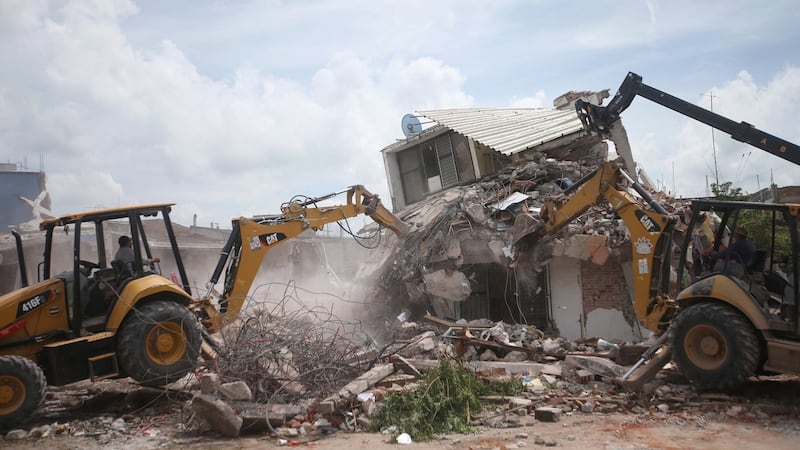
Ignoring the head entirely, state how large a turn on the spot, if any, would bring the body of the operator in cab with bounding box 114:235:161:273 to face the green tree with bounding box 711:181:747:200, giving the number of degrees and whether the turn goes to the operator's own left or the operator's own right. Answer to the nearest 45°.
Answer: approximately 45° to the operator's own right

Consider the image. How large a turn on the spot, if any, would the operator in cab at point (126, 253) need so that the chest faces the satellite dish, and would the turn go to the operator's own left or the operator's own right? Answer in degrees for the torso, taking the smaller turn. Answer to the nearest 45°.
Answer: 0° — they already face it

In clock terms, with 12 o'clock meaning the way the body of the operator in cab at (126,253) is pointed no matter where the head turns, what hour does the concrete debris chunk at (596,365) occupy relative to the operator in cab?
The concrete debris chunk is roughly at 2 o'clock from the operator in cab.

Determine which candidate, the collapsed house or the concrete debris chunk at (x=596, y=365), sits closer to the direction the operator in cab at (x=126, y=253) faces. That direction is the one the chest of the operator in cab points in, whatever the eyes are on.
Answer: the collapsed house

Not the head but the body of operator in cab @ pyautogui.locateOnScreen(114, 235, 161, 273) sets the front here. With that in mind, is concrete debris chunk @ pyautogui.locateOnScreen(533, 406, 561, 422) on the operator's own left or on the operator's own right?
on the operator's own right

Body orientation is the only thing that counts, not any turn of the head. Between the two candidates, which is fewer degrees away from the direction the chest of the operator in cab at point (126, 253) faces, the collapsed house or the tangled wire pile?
the collapsed house

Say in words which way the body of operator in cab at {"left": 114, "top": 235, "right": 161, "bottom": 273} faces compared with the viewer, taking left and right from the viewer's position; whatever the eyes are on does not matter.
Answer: facing away from the viewer and to the right of the viewer

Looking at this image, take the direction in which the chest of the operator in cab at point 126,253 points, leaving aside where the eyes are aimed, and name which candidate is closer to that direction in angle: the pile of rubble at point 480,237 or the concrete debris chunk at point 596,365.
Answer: the pile of rubble
